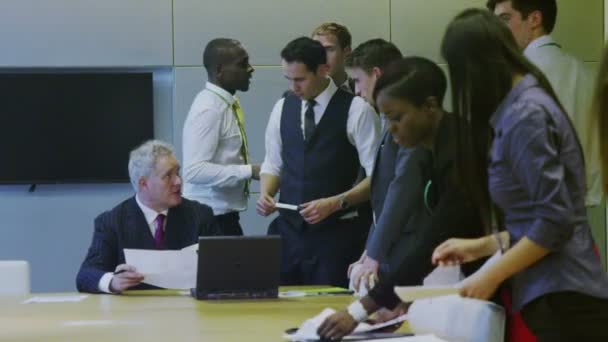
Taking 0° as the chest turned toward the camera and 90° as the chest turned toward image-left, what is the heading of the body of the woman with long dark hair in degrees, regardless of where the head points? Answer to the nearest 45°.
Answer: approximately 90°

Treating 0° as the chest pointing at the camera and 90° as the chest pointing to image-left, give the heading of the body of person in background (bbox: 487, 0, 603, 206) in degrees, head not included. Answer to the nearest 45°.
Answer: approximately 90°

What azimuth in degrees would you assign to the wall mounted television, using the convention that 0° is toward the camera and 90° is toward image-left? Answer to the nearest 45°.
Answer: approximately 0°

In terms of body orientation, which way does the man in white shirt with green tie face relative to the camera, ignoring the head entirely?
to the viewer's right

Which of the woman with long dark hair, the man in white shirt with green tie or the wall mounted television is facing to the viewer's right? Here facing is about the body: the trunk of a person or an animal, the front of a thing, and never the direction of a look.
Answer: the man in white shirt with green tie

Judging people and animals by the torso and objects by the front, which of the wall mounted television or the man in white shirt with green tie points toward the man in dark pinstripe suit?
the wall mounted television

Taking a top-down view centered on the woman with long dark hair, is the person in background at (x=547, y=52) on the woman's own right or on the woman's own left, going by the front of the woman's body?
on the woman's own right

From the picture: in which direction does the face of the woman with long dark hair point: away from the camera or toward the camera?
away from the camera

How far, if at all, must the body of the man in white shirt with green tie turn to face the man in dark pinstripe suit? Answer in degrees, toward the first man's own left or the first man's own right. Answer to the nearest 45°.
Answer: approximately 90° to the first man's own right

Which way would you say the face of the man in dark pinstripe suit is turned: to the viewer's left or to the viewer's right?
to the viewer's right

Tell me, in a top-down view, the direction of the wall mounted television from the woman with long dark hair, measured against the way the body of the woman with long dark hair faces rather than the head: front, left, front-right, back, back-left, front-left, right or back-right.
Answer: front-right

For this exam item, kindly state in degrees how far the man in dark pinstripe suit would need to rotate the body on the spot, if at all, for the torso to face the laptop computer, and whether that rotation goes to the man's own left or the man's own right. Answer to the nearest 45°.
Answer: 0° — they already face it

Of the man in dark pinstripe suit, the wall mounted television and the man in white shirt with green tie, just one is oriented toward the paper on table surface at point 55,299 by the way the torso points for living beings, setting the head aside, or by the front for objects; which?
the wall mounted television

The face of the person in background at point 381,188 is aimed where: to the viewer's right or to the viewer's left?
to the viewer's left

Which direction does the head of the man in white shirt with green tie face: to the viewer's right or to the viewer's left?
to the viewer's right

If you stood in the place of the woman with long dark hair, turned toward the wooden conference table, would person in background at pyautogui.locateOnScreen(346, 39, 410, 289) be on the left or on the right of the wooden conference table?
right
